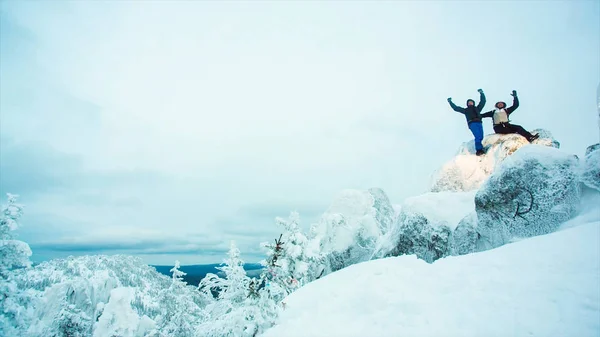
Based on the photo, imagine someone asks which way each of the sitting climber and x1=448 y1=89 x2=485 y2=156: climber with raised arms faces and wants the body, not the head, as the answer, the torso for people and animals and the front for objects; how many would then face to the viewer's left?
0

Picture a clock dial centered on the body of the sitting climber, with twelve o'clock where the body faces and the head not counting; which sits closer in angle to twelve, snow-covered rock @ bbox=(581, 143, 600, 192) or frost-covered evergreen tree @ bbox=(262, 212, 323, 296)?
the snow-covered rock
